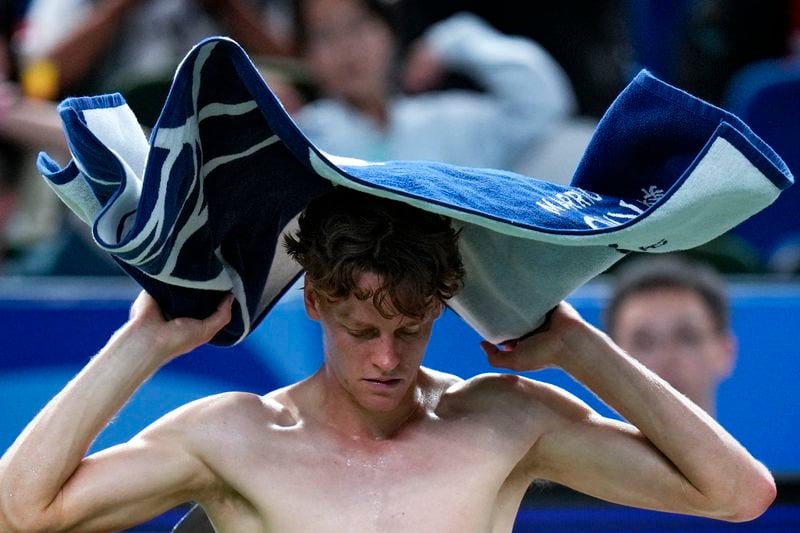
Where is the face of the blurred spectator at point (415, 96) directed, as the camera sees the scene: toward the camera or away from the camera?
toward the camera

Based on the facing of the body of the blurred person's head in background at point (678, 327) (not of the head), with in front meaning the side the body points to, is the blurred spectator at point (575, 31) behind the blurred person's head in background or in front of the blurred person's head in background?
behind

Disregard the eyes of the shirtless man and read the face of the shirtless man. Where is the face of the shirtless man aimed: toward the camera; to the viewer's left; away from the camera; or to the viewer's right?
toward the camera

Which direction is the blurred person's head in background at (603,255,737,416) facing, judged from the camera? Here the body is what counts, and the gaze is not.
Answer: toward the camera

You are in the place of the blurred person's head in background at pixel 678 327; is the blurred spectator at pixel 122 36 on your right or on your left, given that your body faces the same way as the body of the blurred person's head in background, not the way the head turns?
on your right

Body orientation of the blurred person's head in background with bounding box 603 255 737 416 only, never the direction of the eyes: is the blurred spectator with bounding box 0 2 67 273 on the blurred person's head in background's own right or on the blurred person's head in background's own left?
on the blurred person's head in background's own right

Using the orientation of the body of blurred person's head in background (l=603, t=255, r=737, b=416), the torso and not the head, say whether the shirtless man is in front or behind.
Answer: in front

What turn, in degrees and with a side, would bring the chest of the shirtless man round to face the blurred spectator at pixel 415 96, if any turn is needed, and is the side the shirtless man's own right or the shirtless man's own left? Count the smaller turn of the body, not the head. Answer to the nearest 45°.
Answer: approximately 180°

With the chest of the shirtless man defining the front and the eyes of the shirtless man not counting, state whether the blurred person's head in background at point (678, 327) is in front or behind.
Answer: behind

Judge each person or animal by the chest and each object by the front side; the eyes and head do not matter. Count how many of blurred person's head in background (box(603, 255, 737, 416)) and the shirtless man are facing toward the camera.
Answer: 2

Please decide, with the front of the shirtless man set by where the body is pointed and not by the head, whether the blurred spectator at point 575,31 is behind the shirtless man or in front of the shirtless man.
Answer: behind

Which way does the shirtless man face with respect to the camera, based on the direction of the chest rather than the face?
toward the camera
